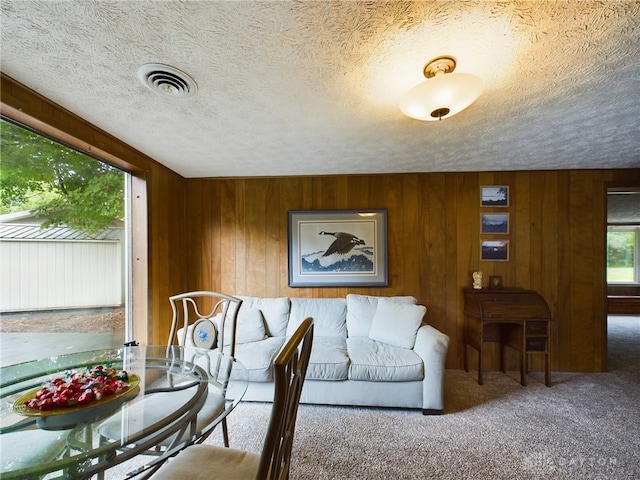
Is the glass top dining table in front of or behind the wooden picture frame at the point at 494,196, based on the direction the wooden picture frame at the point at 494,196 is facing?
in front

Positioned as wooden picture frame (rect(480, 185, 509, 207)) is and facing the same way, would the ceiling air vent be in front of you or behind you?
in front

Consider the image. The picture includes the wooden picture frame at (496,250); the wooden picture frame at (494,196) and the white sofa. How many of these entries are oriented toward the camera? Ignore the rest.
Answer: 3

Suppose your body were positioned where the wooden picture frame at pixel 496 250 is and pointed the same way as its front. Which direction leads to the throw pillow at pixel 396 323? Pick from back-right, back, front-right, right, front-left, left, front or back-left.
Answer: front-right

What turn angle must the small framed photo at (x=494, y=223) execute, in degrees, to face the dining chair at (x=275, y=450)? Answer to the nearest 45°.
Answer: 0° — it already faces it

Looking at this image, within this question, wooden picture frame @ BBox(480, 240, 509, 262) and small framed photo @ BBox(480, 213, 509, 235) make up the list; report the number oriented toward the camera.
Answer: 2

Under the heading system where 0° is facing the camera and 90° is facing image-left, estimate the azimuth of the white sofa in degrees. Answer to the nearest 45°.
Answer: approximately 0°

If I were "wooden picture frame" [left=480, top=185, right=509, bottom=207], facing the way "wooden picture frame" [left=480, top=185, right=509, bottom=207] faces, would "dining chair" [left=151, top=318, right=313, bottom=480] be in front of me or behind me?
in front

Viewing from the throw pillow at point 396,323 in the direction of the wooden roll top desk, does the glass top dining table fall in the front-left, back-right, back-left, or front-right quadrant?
back-right

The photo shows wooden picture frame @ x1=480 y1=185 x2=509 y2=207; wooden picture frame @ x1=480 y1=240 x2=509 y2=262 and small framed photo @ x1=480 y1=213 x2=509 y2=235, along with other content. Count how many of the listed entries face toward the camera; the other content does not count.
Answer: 3

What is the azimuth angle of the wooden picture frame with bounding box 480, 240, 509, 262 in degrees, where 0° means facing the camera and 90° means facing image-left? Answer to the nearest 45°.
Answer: approximately 0°
